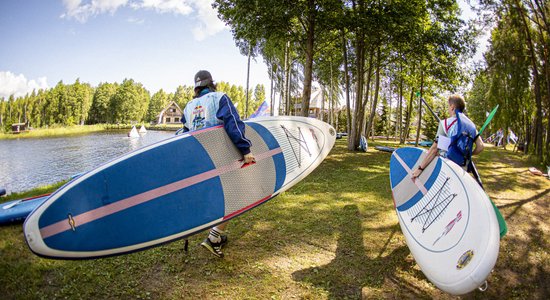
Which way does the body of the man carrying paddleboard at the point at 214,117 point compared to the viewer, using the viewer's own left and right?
facing away from the viewer and to the right of the viewer

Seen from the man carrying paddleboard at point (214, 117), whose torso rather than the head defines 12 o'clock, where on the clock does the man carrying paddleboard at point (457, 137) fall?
the man carrying paddleboard at point (457, 137) is roughly at 2 o'clock from the man carrying paddleboard at point (214, 117).

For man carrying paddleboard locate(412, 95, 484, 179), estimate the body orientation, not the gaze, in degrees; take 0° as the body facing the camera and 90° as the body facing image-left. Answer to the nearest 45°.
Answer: approximately 135°

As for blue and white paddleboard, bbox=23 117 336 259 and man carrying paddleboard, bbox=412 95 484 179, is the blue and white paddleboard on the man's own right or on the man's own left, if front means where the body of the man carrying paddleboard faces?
on the man's own left

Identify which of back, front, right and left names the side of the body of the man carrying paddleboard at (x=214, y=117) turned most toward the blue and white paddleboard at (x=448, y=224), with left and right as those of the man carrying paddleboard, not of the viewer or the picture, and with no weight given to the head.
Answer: right

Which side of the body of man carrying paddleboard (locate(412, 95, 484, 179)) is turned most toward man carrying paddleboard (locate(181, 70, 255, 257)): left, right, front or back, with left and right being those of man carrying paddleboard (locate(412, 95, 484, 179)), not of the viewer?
left
